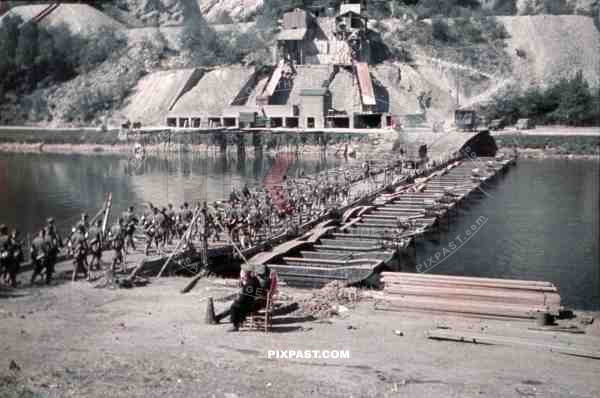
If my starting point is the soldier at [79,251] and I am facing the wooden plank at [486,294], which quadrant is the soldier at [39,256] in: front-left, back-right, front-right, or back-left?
back-right

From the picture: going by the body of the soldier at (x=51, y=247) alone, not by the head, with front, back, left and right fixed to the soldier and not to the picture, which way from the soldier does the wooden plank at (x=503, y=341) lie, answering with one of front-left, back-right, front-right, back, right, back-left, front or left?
back-left

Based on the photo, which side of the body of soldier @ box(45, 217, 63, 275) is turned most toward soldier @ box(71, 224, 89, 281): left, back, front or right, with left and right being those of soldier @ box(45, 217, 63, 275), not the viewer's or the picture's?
back

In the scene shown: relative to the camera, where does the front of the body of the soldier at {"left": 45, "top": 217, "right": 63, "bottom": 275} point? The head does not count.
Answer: to the viewer's left
